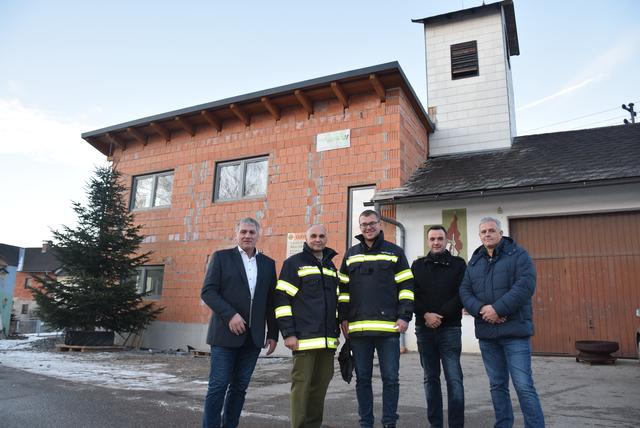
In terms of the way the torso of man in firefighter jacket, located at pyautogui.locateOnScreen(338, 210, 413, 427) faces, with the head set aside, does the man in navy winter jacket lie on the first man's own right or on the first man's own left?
on the first man's own left

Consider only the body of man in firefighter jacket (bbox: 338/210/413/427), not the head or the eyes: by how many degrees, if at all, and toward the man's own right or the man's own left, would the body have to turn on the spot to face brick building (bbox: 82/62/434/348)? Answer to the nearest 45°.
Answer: approximately 180°

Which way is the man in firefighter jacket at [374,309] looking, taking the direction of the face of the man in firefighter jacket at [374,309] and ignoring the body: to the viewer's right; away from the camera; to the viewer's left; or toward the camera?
toward the camera

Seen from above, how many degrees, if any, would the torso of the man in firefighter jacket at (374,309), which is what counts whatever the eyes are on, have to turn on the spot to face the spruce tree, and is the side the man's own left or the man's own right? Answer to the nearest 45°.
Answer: approximately 135° to the man's own right

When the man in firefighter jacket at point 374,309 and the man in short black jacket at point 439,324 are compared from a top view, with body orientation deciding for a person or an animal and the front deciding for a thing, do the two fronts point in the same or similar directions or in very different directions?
same or similar directions

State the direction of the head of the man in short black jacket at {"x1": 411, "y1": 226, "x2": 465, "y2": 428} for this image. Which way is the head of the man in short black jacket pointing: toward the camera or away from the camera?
toward the camera

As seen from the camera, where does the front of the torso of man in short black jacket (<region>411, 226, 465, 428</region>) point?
toward the camera

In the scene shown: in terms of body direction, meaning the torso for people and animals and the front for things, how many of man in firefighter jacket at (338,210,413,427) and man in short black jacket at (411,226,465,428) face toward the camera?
2

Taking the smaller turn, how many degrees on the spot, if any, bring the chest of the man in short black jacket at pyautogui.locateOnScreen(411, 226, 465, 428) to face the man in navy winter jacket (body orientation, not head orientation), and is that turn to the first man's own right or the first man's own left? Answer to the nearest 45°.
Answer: approximately 45° to the first man's own left

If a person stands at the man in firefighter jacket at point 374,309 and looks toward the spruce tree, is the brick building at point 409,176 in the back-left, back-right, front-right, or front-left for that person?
front-right

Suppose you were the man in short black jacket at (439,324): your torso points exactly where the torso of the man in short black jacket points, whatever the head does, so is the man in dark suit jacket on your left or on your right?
on your right

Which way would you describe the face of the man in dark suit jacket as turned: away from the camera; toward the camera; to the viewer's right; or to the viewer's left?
toward the camera

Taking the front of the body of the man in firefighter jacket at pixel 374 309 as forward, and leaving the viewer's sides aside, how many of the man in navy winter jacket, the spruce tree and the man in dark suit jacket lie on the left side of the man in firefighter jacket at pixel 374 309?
1

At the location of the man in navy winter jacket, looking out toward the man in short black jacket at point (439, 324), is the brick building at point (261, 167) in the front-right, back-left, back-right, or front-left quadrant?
front-right

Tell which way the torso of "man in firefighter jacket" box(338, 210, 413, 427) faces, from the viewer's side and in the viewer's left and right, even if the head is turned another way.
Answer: facing the viewer
